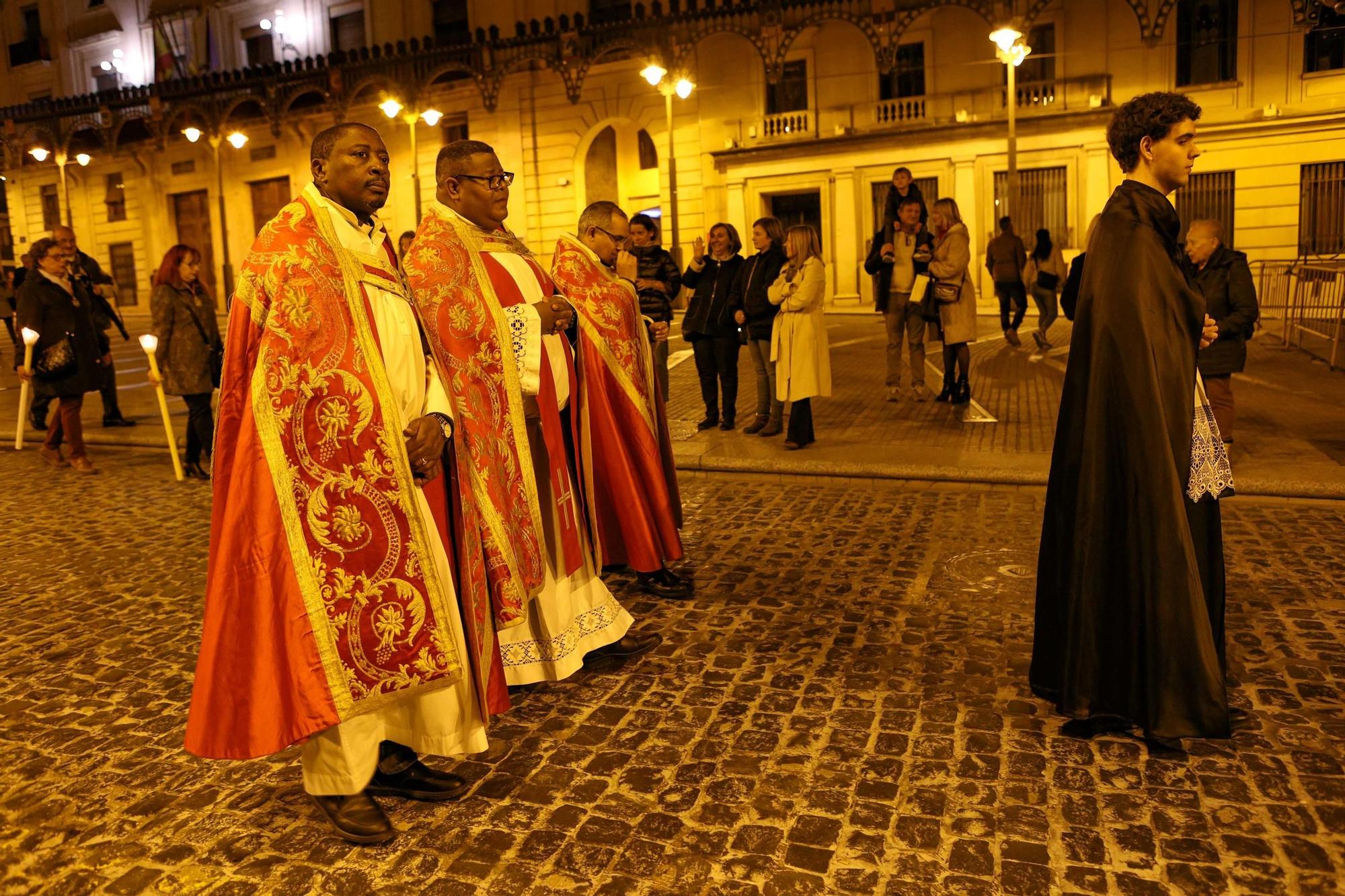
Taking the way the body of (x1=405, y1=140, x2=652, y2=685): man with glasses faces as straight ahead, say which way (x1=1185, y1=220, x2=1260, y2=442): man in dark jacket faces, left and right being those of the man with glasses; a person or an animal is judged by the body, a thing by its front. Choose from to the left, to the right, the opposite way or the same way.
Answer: the opposite way

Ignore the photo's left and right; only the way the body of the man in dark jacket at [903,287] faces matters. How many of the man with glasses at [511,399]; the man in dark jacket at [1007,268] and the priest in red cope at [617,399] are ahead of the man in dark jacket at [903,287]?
2

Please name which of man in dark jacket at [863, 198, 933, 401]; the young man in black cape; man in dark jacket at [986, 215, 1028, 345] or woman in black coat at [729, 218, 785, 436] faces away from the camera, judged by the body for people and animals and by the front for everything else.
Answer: man in dark jacket at [986, 215, 1028, 345]

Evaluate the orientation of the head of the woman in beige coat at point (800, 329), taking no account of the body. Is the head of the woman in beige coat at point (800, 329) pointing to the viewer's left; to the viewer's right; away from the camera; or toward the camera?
to the viewer's left

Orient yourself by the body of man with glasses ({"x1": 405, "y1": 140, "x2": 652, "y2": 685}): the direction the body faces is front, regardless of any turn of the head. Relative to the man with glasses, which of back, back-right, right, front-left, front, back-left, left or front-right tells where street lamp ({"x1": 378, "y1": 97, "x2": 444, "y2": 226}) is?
back-left

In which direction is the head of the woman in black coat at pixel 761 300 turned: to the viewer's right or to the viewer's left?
to the viewer's left

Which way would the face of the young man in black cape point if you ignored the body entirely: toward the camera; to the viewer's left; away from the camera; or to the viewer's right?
to the viewer's right

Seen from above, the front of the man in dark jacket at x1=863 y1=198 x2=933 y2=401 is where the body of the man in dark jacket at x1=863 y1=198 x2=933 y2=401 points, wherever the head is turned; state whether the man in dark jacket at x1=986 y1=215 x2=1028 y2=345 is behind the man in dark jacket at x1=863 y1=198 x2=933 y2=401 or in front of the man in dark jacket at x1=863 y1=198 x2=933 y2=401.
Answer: behind

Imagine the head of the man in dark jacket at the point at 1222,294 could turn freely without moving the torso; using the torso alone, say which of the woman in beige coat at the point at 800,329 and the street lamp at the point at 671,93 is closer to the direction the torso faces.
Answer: the woman in beige coat

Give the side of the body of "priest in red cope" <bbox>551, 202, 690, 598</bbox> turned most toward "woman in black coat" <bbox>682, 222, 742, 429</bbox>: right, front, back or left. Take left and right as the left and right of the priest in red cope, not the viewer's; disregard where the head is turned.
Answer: left

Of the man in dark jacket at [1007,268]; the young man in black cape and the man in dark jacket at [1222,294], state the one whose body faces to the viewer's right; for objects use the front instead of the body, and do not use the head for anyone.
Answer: the young man in black cape

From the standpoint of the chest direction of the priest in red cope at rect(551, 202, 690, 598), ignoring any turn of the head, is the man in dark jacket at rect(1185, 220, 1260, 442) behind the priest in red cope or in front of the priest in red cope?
in front
